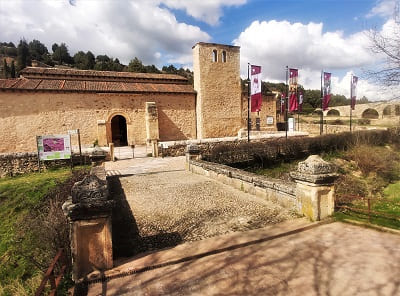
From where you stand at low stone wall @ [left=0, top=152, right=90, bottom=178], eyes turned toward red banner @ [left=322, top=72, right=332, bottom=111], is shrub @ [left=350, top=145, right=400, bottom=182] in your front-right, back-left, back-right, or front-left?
front-right

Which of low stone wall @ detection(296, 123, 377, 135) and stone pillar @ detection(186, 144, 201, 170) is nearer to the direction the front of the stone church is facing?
the stone pillar

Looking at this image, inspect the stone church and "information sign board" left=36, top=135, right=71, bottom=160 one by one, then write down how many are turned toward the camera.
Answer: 2

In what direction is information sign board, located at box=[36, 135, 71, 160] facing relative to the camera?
toward the camera

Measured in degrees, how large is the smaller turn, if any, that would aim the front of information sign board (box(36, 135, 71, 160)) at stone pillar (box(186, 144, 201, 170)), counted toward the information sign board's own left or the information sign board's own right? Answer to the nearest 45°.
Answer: approximately 45° to the information sign board's own left

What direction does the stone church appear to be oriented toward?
toward the camera

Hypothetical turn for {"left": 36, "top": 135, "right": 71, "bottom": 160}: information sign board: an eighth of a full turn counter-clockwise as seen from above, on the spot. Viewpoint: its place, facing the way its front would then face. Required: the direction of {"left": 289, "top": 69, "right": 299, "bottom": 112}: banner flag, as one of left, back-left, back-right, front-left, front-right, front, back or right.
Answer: front-left

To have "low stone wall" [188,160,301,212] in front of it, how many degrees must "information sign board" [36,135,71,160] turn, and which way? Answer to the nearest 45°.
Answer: approximately 45° to its left

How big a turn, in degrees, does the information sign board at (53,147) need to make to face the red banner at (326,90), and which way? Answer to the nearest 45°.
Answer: approximately 90° to its left

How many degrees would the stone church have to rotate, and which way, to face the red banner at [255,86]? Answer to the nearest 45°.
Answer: approximately 45° to its left

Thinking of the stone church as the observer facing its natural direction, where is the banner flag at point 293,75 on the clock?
The banner flag is roughly at 10 o'clock from the stone church.

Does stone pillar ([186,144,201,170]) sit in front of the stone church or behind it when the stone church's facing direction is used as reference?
in front

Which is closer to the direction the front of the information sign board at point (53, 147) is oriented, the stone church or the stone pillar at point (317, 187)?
the stone pillar

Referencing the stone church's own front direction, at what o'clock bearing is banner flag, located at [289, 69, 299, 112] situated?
The banner flag is roughly at 10 o'clock from the stone church.
